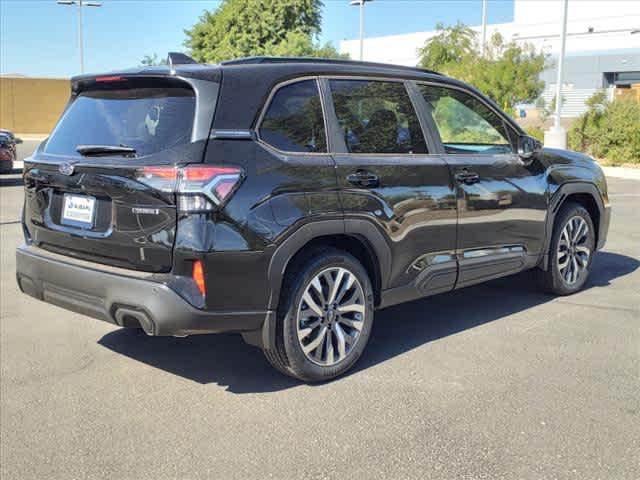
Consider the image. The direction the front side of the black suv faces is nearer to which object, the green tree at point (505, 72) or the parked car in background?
the green tree

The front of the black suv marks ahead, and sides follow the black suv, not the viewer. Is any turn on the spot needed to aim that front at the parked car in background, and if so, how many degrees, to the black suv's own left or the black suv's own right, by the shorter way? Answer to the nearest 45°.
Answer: approximately 90° to the black suv's own left

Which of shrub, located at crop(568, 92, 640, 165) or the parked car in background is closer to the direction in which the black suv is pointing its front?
the shrub

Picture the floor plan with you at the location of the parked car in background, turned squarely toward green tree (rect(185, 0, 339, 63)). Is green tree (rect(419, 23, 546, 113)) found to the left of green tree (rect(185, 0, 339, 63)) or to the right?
right

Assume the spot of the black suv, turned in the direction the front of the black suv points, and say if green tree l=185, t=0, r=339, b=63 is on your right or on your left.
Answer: on your left

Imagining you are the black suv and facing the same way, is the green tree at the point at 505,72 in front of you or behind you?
in front

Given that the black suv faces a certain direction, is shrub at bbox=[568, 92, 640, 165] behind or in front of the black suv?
in front

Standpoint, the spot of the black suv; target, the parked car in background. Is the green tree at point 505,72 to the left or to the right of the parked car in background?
right

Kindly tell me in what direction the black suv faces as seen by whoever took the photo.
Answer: facing away from the viewer and to the right of the viewer
